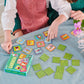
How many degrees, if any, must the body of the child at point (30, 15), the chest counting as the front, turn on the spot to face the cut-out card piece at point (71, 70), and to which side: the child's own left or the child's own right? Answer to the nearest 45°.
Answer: approximately 45° to the child's own left

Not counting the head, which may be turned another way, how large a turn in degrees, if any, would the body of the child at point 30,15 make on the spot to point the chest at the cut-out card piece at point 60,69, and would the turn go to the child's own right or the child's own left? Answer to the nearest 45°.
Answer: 0° — they already face it

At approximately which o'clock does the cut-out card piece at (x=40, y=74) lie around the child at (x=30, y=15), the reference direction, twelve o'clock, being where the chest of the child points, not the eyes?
The cut-out card piece is roughly at 12 o'clock from the child.

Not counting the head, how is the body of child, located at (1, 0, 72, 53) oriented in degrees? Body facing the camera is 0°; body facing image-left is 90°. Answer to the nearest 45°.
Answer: approximately 0°

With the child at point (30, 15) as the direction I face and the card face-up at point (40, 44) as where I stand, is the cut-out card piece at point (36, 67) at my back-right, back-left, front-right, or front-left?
back-left
